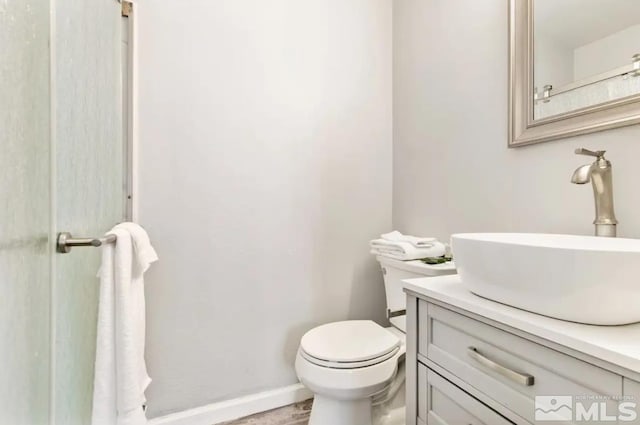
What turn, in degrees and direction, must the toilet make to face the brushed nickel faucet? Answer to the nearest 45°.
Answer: approximately 135° to its left

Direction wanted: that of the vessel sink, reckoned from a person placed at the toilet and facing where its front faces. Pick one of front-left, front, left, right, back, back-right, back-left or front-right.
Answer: left

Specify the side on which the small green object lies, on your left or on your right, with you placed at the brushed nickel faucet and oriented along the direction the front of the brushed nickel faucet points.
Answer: on your right

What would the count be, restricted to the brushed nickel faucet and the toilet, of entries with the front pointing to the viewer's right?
0

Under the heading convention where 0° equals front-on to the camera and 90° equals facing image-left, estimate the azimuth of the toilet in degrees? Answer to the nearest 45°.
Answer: approximately 45°

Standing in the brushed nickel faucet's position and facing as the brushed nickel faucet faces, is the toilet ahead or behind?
ahead

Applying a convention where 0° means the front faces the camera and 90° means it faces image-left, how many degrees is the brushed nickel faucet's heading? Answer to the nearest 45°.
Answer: approximately 45°

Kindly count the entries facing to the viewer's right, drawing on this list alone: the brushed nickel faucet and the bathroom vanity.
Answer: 0

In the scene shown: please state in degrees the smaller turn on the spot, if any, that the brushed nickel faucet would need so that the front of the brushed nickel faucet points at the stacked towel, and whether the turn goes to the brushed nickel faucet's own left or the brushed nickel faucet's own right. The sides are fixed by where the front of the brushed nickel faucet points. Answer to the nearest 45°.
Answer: approximately 45° to the brushed nickel faucet's own right
